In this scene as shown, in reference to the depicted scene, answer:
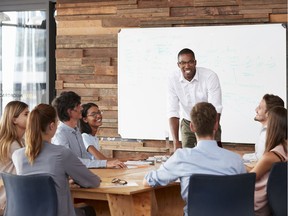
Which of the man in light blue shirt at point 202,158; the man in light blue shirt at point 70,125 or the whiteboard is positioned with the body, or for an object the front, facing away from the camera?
the man in light blue shirt at point 202,158

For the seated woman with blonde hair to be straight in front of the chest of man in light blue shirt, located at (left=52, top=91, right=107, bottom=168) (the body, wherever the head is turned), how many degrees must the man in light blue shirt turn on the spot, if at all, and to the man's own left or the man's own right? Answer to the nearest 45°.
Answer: approximately 135° to the man's own right

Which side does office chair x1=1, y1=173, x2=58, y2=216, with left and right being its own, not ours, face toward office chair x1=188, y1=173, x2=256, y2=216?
right

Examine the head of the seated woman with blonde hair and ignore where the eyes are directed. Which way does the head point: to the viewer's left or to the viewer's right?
to the viewer's right

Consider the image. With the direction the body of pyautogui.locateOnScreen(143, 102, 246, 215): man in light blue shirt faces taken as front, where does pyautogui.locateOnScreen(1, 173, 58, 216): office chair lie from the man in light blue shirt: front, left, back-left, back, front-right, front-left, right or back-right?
left

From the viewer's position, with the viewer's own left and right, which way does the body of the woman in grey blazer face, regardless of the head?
facing away from the viewer and to the right of the viewer

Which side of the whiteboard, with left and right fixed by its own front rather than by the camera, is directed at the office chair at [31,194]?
front

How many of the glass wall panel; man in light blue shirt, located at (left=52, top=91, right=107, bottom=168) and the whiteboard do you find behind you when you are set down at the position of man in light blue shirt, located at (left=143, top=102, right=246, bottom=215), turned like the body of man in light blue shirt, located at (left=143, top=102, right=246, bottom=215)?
0

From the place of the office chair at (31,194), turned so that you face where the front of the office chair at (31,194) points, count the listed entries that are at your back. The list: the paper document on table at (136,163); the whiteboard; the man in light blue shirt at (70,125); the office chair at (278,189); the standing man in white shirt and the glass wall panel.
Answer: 0

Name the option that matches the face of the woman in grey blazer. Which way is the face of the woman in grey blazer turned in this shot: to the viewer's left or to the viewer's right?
to the viewer's right

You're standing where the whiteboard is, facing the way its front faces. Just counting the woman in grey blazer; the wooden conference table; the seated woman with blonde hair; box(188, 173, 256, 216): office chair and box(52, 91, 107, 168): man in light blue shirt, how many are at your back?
0

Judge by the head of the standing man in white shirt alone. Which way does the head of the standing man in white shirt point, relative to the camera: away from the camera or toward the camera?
toward the camera

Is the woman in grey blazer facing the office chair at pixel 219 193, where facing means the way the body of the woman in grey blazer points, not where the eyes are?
no

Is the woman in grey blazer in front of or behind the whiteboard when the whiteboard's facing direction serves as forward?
in front

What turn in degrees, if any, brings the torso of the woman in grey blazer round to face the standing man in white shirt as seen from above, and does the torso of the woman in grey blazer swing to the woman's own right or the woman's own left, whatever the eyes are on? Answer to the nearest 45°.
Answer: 0° — they already face them

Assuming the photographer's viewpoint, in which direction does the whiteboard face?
facing the viewer

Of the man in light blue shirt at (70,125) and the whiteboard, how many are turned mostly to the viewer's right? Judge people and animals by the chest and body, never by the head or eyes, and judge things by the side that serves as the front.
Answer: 1

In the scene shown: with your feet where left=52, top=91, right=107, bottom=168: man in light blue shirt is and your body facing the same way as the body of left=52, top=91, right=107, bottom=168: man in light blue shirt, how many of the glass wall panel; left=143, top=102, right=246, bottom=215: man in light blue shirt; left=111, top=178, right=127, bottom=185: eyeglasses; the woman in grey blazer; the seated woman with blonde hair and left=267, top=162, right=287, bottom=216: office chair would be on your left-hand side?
1

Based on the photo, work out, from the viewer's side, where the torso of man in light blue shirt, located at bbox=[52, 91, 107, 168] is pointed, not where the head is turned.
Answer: to the viewer's right

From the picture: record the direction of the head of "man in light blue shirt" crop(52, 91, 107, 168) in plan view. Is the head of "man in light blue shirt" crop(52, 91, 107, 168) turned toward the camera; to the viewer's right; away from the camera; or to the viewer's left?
to the viewer's right

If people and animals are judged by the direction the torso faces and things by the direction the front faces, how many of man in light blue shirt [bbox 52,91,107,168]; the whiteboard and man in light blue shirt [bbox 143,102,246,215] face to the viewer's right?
1

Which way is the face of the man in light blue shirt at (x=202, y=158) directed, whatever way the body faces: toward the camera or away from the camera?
away from the camera
